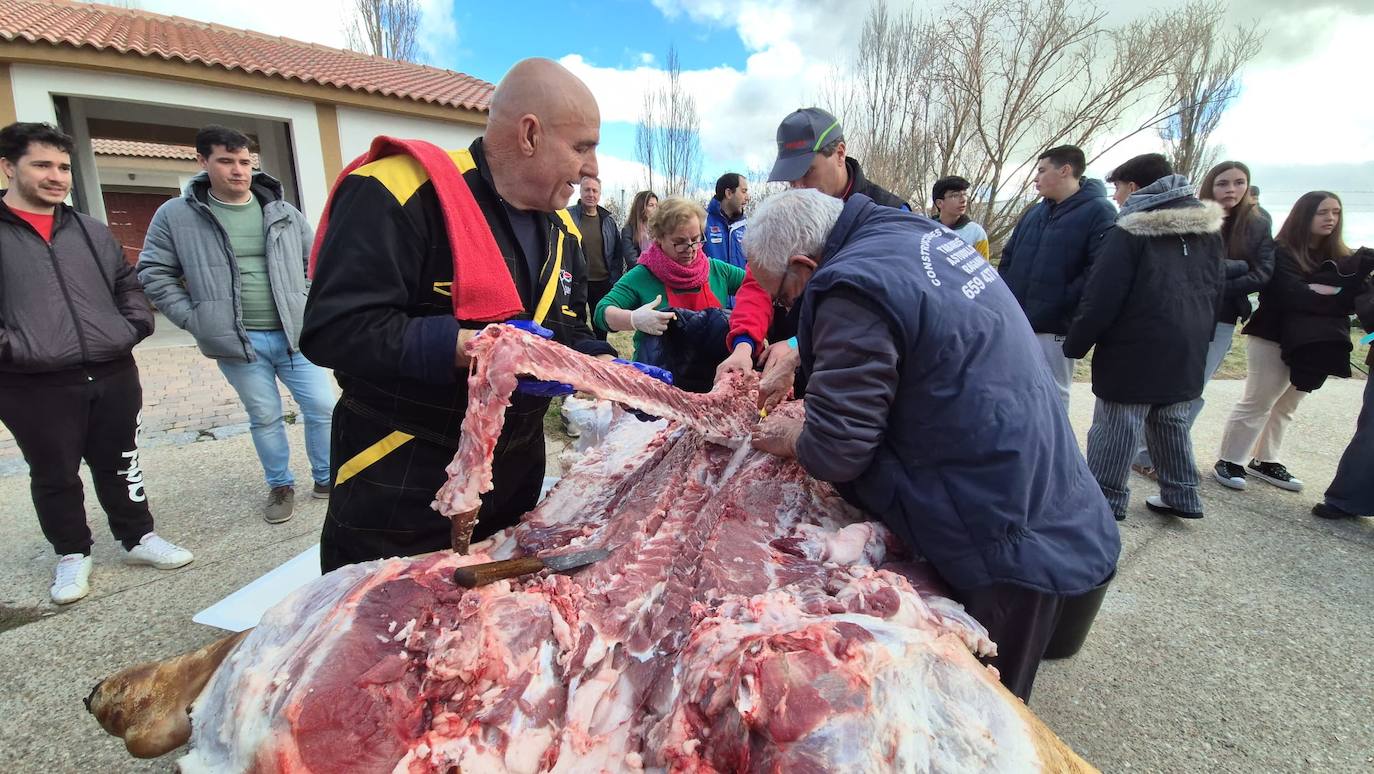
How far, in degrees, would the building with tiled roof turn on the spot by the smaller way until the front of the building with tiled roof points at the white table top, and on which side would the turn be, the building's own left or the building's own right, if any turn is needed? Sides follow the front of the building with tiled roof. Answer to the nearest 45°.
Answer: approximately 45° to the building's own right

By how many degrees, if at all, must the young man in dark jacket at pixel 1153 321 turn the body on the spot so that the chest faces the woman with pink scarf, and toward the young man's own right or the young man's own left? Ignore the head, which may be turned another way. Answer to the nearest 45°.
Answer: approximately 90° to the young man's own left

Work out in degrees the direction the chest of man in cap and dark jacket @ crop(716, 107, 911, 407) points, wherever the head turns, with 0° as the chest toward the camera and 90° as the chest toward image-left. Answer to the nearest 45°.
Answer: approximately 45°

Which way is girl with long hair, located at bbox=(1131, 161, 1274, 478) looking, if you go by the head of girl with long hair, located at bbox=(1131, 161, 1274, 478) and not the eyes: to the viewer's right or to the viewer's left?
to the viewer's left

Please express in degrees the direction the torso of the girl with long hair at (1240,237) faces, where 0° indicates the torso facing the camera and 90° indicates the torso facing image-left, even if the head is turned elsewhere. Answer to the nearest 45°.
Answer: approximately 45°

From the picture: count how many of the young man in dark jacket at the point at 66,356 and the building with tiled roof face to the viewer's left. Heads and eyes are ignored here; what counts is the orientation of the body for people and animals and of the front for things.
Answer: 0

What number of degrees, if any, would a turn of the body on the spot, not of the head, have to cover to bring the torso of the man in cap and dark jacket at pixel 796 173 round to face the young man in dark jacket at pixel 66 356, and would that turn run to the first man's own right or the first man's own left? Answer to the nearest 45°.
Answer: approximately 45° to the first man's own right

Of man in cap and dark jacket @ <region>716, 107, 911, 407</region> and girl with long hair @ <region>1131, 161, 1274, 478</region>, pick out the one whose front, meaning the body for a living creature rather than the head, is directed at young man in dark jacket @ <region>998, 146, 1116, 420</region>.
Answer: the girl with long hair

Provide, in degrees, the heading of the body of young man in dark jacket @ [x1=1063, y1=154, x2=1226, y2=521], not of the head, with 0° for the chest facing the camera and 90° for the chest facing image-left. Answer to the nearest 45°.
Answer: approximately 135°

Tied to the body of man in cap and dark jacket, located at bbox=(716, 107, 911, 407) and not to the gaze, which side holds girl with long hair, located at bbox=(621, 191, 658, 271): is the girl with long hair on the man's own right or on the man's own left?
on the man's own right

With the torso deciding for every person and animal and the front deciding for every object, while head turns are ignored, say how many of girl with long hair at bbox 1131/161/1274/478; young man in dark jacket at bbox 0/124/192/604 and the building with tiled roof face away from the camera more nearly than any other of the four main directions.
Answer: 0

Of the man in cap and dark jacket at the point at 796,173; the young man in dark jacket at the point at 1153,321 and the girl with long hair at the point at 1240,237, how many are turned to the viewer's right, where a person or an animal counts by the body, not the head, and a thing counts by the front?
0

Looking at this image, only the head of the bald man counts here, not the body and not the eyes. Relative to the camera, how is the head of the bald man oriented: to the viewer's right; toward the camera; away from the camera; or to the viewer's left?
to the viewer's right
